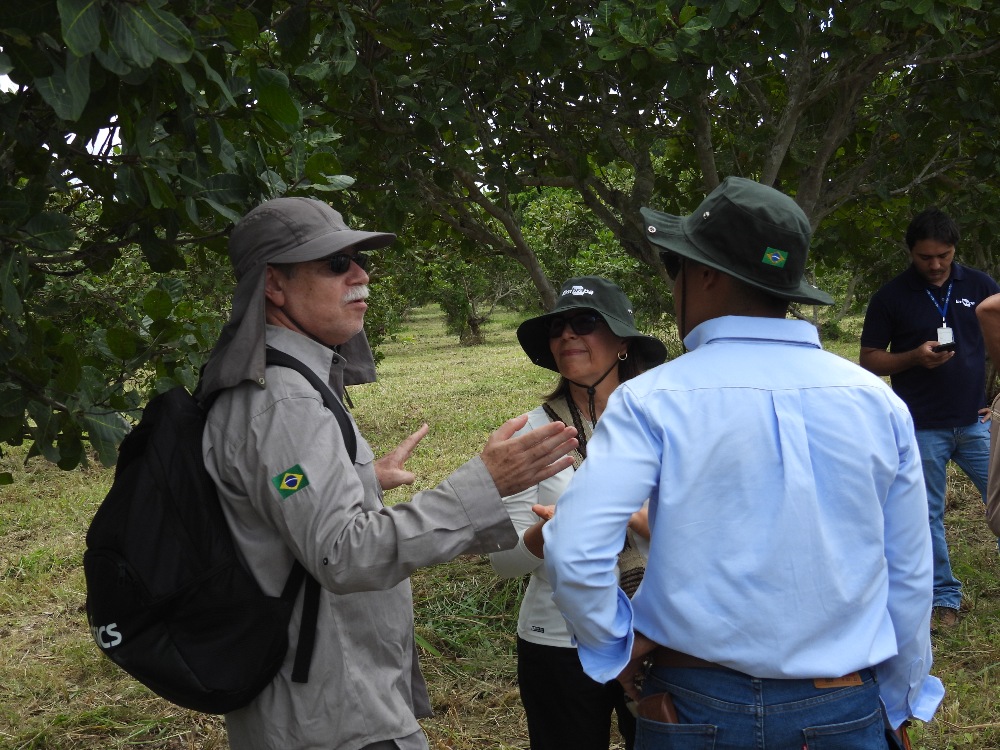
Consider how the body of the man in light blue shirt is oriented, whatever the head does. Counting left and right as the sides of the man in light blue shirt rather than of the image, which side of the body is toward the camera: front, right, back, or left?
back

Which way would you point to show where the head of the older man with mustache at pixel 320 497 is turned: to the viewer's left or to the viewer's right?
to the viewer's right

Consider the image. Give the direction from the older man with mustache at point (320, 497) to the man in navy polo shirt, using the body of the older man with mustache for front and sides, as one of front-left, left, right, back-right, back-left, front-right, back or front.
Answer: front-left

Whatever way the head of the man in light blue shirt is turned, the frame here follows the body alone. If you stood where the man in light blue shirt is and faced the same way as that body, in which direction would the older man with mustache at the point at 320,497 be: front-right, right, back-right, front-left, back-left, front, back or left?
left

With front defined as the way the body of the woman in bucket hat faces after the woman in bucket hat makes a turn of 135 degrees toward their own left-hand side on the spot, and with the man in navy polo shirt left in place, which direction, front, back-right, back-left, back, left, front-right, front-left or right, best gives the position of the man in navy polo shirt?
front-left

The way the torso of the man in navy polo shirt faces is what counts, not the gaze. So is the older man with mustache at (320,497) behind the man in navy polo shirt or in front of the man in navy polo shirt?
in front

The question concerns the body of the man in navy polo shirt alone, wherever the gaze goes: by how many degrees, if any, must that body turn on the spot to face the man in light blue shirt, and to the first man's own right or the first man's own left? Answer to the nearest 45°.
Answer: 0° — they already face them

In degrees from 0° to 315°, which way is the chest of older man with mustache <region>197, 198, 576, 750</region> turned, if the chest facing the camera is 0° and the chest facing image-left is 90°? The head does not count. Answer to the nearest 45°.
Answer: approximately 270°

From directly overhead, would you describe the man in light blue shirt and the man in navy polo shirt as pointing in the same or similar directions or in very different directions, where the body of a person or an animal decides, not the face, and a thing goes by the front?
very different directions

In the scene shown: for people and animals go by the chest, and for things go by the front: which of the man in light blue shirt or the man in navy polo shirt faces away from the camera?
the man in light blue shirt

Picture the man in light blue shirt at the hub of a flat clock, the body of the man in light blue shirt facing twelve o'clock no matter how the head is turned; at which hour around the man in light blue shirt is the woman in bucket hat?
The woman in bucket hat is roughly at 11 o'clock from the man in light blue shirt.

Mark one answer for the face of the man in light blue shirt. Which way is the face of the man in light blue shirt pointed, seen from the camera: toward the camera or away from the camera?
away from the camera

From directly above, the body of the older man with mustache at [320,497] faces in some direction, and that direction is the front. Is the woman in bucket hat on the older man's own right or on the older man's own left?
on the older man's own left
